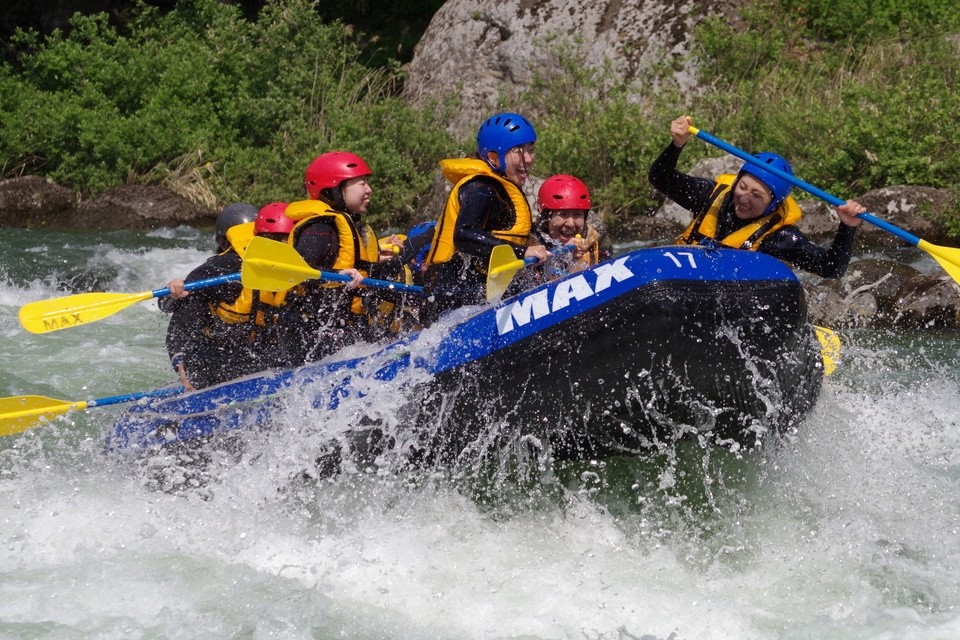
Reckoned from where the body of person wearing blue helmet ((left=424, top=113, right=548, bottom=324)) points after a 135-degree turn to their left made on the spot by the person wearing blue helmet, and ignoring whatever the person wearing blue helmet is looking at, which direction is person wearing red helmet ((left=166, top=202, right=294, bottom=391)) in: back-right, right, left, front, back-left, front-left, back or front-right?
front-left

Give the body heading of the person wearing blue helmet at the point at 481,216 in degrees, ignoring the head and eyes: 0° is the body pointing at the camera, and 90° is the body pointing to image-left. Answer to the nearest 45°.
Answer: approximately 270°

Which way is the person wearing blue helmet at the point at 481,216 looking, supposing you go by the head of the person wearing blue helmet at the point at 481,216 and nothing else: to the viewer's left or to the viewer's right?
to the viewer's right

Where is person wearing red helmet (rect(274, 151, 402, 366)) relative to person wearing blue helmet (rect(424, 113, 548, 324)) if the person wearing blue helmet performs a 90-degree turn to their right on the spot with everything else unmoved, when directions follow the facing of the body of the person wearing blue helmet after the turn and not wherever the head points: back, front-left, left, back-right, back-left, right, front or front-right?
right

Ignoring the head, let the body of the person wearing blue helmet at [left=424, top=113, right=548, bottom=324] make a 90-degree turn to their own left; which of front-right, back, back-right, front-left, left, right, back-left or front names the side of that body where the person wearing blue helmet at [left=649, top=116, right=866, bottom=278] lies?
right

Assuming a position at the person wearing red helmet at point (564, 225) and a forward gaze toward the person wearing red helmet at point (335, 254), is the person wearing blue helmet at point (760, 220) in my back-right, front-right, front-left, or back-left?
back-left
